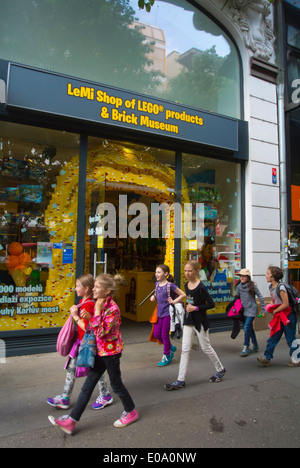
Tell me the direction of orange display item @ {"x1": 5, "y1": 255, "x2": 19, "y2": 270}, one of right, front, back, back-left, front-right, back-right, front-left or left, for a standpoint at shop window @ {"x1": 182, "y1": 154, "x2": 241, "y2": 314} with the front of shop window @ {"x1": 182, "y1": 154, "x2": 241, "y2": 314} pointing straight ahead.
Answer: right

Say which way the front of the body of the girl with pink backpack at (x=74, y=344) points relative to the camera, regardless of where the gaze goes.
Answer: to the viewer's left

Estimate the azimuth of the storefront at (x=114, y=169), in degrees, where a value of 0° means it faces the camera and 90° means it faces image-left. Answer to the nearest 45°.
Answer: approximately 315°

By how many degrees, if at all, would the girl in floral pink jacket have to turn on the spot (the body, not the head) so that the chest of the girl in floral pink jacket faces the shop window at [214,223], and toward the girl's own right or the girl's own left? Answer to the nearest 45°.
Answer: approximately 135° to the girl's own right

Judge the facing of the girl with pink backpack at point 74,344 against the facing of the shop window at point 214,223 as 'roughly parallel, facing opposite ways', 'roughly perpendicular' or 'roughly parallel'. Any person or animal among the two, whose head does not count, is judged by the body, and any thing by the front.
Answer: roughly perpendicular

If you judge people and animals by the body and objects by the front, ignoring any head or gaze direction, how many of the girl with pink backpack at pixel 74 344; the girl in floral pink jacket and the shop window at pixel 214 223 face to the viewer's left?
2

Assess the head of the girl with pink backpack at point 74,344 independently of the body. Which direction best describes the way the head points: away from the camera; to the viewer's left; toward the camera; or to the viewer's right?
to the viewer's left

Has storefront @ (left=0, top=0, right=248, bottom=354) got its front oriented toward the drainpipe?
no

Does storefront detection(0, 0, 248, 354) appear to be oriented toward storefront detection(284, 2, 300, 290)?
no

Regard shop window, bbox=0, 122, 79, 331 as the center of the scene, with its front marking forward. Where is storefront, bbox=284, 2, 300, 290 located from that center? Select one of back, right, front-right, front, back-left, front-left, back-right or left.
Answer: front-left

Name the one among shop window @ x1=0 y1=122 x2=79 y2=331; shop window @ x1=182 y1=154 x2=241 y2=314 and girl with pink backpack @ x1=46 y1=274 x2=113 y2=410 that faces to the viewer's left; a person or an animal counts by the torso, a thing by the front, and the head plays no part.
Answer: the girl with pink backpack

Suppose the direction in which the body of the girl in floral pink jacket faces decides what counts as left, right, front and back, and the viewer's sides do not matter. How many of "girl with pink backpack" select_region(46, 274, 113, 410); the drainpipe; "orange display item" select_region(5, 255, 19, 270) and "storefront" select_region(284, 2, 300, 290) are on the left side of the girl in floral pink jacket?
0

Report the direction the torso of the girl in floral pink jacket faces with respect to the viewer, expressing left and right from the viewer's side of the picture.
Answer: facing to the left of the viewer

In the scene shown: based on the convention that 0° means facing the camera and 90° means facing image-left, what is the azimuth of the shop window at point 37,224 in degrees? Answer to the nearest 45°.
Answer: approximately 315°

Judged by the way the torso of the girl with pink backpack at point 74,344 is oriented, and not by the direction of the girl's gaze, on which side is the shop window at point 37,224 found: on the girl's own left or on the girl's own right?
on the girl's own right
